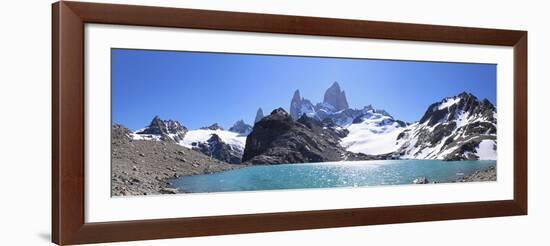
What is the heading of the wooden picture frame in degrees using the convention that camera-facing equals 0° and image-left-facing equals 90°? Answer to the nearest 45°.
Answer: approximately 315°
